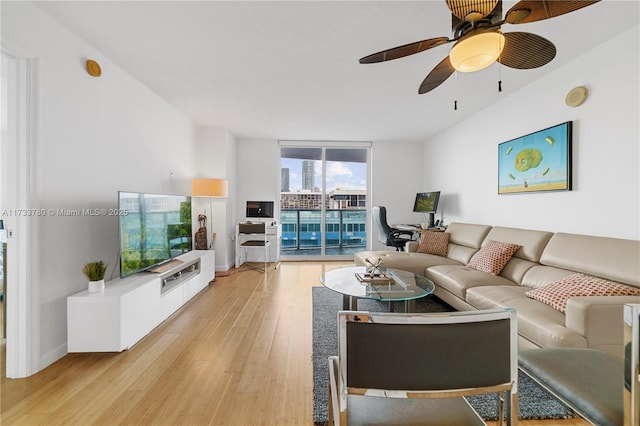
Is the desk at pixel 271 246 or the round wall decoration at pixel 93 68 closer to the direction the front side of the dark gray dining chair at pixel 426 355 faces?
the desk

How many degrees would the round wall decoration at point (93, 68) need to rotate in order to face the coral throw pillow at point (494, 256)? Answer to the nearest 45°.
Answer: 0° — it already faces it

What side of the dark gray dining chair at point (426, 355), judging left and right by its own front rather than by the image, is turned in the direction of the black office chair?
front

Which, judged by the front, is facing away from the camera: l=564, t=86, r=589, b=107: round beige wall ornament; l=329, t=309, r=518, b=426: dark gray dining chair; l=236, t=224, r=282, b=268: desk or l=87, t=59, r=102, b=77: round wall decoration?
the dark gray dining chair

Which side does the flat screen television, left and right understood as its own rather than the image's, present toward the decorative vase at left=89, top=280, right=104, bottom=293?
right

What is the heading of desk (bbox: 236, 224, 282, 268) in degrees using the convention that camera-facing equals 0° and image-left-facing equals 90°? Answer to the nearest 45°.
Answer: approximately 0°

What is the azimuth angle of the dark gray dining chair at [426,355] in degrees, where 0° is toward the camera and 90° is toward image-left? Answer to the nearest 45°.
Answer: approximately 180°

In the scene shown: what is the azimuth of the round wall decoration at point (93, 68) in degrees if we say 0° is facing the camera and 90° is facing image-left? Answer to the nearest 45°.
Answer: approximately 315°

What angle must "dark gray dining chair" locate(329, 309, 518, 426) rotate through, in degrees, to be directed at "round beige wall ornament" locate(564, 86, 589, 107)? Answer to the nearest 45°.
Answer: approximately 45° to its right

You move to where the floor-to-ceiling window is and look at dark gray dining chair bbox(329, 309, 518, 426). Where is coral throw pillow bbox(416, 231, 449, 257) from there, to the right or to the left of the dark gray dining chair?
left

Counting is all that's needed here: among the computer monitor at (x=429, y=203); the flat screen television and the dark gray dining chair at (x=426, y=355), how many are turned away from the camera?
1

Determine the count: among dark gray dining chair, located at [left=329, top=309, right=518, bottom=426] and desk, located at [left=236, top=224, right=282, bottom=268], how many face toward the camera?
1

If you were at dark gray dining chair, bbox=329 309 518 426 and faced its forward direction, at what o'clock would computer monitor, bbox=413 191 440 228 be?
The computer monitor is roughly at 12 o'clock from the dark gray dining chair.
